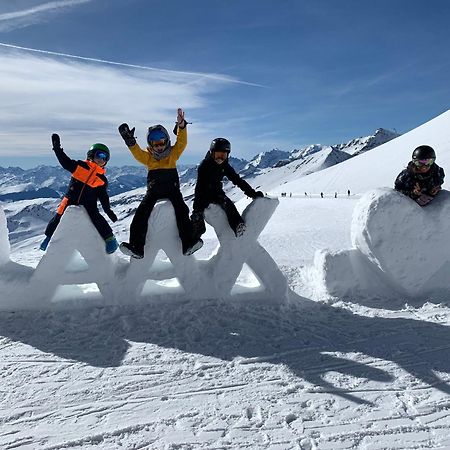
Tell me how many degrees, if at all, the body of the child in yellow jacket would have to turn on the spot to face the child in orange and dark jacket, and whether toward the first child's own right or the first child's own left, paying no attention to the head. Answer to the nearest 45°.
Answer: approximately 135° to the first child's own right

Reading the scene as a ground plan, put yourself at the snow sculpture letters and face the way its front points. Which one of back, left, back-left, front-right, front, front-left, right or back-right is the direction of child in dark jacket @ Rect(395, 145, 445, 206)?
left

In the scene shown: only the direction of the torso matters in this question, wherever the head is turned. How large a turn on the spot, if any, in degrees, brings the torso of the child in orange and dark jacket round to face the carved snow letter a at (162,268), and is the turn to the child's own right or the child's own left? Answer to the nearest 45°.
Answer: approximately 45° to the child's own left

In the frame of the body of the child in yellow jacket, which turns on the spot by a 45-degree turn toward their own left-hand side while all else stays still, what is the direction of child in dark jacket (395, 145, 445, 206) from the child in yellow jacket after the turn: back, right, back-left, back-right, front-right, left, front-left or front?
front-left

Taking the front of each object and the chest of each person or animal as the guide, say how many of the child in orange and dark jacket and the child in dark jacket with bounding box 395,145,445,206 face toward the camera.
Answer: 2

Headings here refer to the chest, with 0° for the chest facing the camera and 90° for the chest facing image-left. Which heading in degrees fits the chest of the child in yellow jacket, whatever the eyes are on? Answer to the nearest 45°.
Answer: approximately 0°

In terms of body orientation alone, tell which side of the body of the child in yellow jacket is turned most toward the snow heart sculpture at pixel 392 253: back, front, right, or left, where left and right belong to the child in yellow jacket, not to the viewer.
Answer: left
